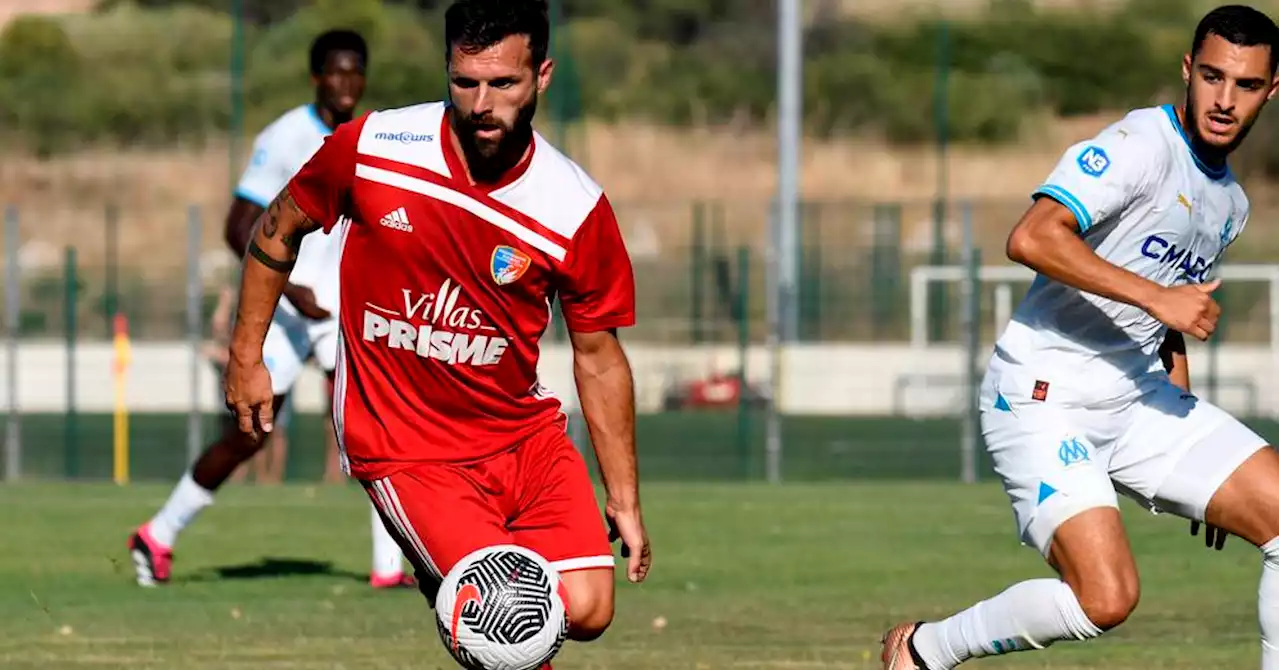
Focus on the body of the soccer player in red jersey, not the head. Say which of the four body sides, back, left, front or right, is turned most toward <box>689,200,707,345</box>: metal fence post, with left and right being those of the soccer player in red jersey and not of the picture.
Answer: back

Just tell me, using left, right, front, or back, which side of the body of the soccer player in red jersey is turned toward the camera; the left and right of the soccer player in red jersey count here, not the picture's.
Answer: front

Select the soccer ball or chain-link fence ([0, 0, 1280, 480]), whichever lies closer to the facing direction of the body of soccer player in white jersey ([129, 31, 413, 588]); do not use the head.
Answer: the soccer ball

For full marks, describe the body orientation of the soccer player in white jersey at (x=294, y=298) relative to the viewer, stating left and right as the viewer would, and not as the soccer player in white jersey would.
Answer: facing the viewer and to the right of the viewer

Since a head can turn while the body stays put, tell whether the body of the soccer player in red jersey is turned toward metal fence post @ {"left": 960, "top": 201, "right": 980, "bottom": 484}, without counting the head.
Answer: no

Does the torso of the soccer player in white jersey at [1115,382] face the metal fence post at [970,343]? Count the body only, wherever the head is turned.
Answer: no

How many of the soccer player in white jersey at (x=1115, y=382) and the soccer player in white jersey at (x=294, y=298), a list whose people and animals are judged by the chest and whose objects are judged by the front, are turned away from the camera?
0

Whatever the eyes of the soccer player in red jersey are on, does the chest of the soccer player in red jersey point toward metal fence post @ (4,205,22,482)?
no

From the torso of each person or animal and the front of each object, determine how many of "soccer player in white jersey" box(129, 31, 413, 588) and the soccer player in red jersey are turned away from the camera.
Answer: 0
